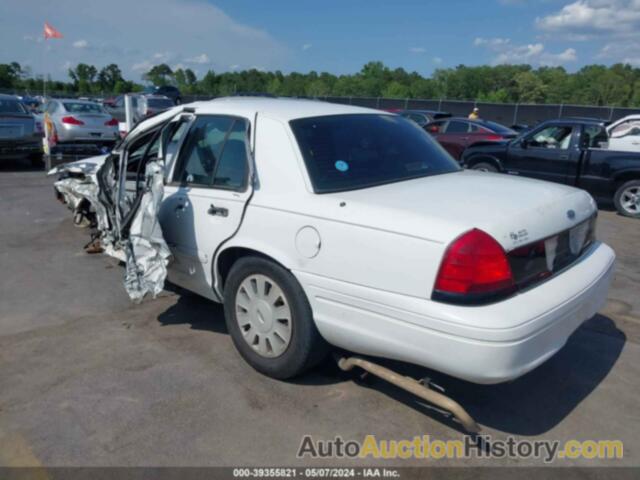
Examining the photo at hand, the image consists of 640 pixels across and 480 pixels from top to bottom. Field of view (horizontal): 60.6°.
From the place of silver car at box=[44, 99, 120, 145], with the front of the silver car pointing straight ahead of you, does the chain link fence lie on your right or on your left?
on your right

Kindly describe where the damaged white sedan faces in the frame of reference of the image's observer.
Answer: facing away from the viewer and to the left of the viewer

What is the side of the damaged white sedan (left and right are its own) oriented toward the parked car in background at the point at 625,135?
right

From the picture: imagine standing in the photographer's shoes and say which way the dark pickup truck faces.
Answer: facing away from the viewer and to the left of the viewer

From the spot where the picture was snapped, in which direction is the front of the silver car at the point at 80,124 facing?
facing away from the viewer and to the left of the viewer

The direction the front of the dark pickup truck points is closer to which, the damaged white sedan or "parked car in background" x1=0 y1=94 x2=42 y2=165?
the parked car in background

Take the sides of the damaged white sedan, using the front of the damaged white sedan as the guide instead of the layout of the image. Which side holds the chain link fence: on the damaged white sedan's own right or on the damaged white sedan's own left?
on the damaged white sedan's own right

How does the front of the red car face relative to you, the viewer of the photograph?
facing away from the viewer and to the left of the viewer
